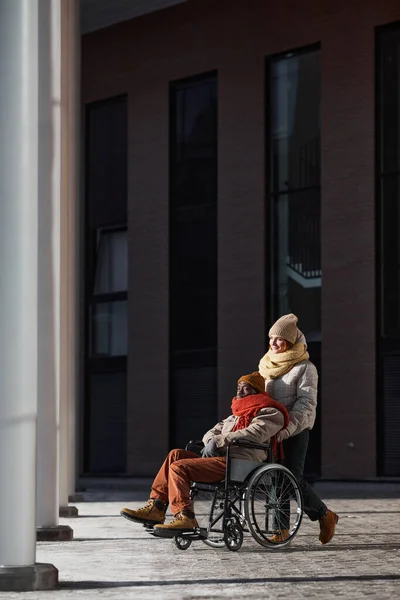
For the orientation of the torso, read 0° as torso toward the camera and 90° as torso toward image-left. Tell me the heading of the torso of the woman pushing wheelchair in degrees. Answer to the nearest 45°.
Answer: approximately 90°

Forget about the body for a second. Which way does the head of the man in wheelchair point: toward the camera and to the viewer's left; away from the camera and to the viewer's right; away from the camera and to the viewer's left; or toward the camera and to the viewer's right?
toward the camera and to the viewer's left

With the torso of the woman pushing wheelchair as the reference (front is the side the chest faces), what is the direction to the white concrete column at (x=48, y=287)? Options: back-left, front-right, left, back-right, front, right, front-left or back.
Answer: front

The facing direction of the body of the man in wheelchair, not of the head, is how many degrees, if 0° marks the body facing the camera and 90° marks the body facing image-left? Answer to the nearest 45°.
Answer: approximately 90°

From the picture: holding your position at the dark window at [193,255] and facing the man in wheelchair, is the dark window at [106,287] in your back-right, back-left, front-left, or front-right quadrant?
back-right

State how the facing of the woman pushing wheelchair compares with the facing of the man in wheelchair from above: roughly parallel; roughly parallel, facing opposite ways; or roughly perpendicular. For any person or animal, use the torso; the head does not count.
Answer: roughly parallel

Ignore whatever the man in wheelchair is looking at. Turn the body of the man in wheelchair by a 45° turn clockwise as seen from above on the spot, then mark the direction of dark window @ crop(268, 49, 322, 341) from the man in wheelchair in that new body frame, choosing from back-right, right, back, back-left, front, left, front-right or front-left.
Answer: front-right

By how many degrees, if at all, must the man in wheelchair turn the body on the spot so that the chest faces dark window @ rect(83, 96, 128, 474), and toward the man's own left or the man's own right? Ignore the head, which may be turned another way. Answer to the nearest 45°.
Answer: approximately 90° to the man's own right

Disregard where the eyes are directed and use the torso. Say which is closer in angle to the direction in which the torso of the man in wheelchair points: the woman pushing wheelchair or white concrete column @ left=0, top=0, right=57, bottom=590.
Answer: the white concrete column

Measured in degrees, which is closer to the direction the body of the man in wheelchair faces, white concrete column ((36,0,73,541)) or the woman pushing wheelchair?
the white concrete column

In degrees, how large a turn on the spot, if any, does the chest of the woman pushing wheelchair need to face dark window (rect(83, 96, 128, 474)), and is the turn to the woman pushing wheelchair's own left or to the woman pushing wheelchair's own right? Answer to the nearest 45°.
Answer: approximately 90° to the woman pushing wheelchair's own right

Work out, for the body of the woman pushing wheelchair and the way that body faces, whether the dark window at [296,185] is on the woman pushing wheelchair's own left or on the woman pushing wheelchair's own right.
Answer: on the woman pushing wheelchair's own right

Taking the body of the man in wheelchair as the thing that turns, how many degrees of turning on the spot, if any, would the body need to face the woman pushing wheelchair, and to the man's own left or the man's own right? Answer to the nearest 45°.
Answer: approximately 135° to the man's own right

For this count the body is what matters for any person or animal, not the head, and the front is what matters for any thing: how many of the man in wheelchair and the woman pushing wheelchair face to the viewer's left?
2
